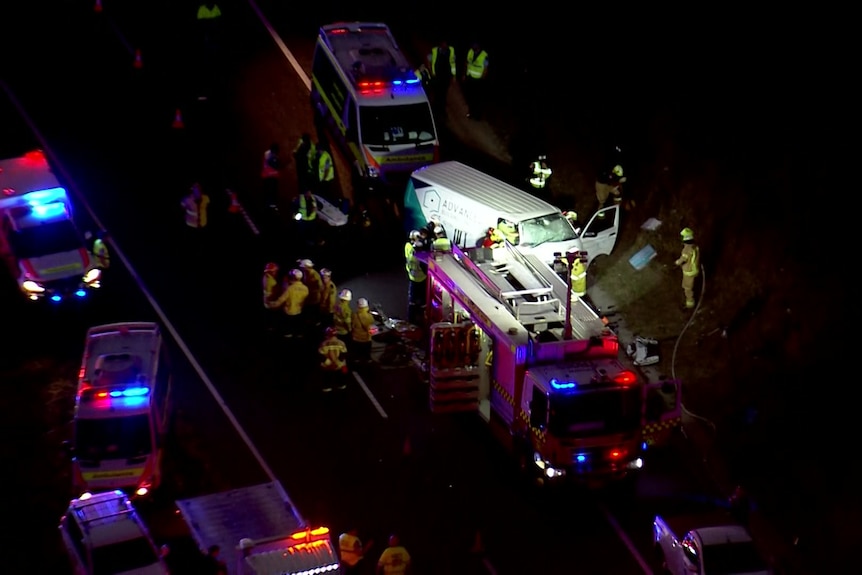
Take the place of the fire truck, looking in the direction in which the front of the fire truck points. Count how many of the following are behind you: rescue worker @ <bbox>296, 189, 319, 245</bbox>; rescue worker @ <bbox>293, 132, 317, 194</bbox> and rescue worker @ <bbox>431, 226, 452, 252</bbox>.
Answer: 3

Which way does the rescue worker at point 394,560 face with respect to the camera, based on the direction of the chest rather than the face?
away from the camera

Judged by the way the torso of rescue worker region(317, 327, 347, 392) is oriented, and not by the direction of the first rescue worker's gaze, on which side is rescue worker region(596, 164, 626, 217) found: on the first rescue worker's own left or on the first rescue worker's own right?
on the first rescue worker's own right

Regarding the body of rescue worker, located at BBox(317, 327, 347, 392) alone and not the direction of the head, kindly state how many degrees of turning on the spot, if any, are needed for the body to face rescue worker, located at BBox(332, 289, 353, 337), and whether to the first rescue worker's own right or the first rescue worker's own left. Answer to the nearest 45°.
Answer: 0° — they already face them

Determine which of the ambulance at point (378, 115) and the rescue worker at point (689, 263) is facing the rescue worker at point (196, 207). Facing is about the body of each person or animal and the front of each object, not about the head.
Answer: the rescue worker at point (689, 263)

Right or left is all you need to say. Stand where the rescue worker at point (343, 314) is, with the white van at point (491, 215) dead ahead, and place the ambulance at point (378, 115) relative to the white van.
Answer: left

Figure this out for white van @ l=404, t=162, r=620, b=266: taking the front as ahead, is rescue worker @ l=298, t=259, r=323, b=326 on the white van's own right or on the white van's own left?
on the white van's own right

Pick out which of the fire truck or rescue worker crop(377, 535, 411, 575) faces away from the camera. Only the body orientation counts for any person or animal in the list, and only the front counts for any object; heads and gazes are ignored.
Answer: the rescue worker

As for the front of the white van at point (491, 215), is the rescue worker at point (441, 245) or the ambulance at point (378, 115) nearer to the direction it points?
the rescue worker

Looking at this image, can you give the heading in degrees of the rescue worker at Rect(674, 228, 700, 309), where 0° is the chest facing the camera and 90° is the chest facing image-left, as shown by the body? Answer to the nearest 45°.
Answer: approximately 90°

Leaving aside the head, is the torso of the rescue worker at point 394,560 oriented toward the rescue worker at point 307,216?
yes
